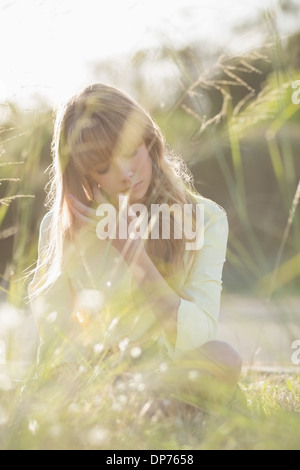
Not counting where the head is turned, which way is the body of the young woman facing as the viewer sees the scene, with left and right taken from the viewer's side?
facing the viewer
